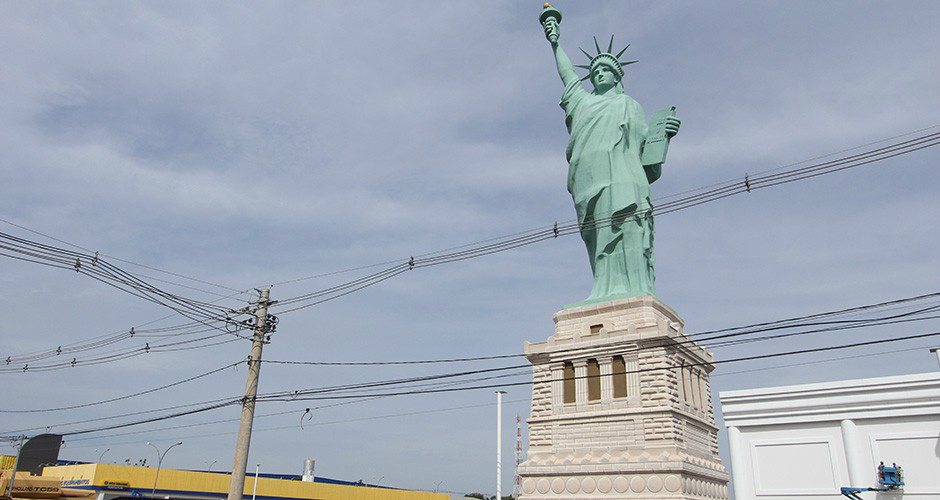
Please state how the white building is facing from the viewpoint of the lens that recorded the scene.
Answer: facing the viewer and to the left of the viewer

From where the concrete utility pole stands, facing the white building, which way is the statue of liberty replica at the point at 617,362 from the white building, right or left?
left

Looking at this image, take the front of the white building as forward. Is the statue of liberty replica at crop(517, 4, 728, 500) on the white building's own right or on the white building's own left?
on the white building's own right

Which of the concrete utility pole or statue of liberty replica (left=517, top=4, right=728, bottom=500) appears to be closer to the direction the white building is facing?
the concrete utility pole
